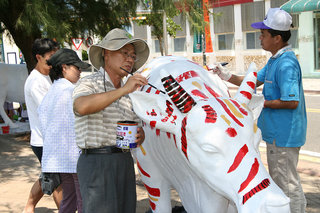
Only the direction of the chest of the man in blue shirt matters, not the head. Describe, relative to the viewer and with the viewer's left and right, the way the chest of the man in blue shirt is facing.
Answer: facing to the left of the viewer

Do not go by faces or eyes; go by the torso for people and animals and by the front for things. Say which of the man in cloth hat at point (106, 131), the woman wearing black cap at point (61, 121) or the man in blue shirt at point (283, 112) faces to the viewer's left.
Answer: the man in blue shirt

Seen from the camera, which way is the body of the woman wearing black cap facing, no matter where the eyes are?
to the viewer's right

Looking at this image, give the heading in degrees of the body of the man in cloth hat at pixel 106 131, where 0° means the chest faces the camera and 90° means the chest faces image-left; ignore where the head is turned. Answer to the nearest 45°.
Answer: approximately 315°

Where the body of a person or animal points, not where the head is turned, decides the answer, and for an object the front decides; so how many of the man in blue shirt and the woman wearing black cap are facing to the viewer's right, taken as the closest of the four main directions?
1

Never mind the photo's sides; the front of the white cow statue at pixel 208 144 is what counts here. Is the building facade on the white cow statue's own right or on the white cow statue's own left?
on the white cow statue's own left

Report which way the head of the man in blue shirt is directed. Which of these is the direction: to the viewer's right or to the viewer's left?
to the viewer's left

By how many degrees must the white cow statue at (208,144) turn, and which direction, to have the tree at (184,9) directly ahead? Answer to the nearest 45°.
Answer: approximately 135° to its left
